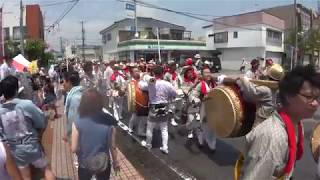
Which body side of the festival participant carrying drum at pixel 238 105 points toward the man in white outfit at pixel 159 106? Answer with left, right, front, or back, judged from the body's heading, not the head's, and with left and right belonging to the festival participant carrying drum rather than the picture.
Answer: right

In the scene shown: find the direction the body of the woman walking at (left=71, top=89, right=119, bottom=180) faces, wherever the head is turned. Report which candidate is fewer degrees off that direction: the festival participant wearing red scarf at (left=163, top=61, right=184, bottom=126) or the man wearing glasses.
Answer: the festival participant wearing red scarf

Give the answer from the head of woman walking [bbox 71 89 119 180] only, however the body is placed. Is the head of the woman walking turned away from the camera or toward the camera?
away from the camera

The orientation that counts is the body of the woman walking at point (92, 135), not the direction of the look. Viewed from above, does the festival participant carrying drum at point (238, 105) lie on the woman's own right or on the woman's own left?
on the woman's own right

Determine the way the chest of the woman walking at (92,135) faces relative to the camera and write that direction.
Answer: away from the camera
